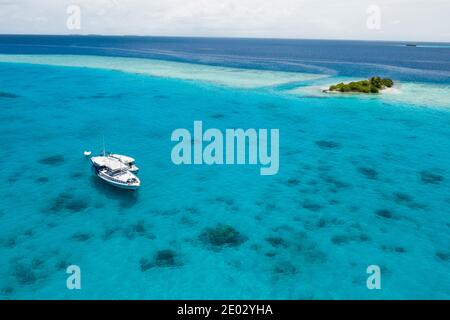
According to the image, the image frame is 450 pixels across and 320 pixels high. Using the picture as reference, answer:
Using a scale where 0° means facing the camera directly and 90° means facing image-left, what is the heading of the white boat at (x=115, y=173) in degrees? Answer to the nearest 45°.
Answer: approximately 315°

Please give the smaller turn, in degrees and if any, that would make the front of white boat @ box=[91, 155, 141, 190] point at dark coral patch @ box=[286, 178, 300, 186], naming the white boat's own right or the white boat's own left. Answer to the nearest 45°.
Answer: approximately 45° to the white boat's own left

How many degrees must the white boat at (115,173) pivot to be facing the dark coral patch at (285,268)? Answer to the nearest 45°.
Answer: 0° — it already faces it

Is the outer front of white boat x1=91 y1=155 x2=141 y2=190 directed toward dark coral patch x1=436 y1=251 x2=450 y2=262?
yes

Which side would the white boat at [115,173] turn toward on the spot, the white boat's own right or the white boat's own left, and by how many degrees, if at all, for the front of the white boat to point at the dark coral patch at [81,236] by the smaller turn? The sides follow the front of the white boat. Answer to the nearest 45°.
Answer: approximately 45° to the white boat's own right

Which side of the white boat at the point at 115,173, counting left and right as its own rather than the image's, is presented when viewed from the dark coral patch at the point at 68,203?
right

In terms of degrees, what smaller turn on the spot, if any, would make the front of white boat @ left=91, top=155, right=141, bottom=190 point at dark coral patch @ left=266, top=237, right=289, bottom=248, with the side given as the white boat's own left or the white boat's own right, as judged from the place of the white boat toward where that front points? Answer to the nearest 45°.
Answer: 0° — it already faces it

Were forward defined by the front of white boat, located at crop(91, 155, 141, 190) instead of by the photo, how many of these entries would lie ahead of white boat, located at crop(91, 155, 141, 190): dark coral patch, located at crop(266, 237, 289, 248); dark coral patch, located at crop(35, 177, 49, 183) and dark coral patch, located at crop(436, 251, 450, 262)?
2
